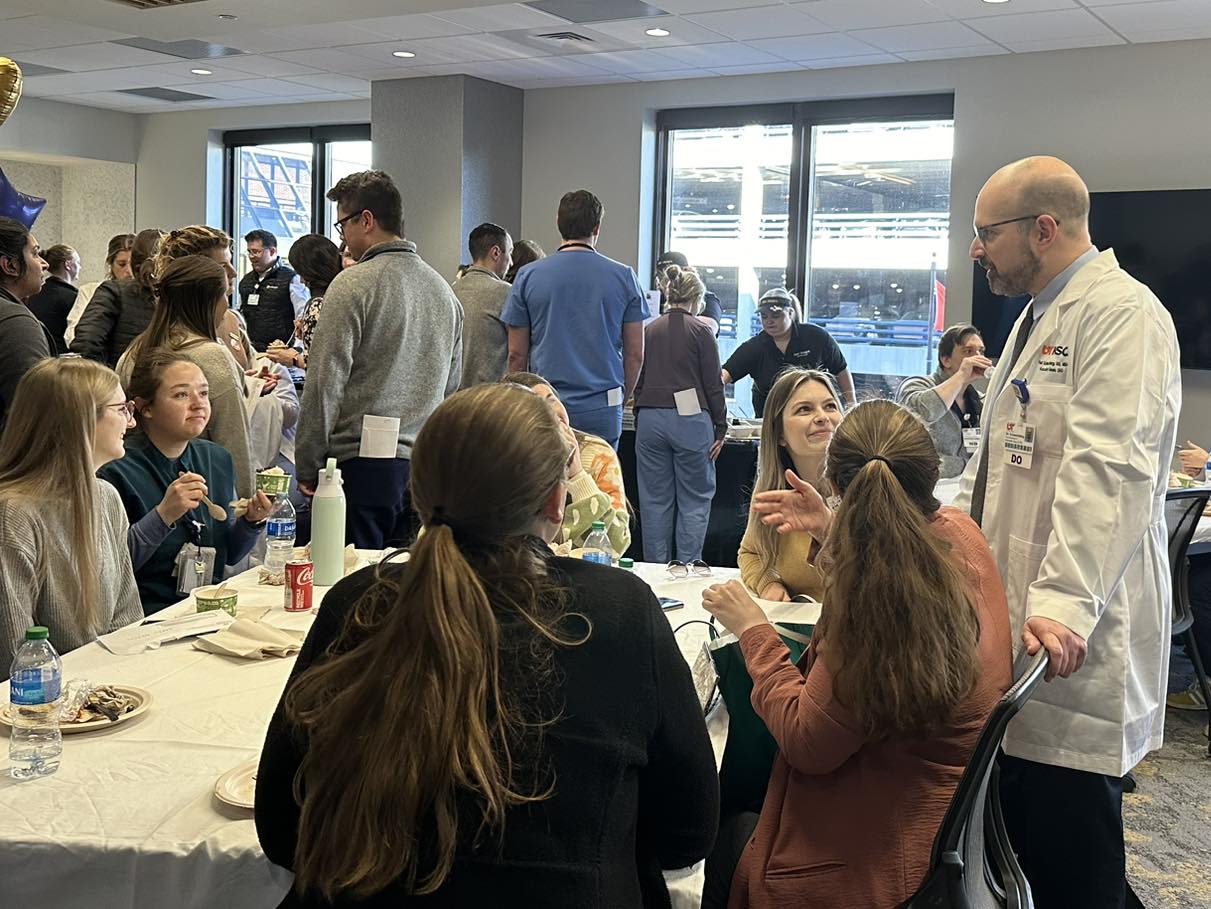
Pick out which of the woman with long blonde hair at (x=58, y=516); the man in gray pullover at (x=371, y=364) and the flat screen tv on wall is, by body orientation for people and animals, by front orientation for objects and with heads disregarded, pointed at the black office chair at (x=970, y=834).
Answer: the flat screen tv on wall

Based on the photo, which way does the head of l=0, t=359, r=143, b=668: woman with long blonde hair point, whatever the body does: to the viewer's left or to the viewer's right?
to the viewer's right

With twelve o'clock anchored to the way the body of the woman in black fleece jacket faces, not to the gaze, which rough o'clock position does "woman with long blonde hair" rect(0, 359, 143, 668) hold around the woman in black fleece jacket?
The woman with long blonde hair is roughly at 11 o'clock from the woman in black fleece jacket.

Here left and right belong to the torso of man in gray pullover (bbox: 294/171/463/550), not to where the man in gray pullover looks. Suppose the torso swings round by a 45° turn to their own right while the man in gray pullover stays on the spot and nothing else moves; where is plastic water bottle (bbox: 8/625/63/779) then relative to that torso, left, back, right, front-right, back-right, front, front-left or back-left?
back

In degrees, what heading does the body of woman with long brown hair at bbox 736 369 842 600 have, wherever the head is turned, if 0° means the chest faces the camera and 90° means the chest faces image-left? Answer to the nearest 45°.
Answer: approximately 315°

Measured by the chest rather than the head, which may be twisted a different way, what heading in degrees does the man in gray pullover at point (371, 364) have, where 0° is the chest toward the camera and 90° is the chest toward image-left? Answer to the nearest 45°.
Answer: approximately 135°

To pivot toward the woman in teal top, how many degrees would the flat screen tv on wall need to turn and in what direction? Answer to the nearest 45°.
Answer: approximately 45° to its right

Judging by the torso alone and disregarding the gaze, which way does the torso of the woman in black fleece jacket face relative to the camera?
away from the camera

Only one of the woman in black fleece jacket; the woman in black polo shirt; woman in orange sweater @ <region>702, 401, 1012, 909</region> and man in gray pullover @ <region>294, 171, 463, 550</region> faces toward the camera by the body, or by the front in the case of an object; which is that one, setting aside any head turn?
the woman in black polo shirt

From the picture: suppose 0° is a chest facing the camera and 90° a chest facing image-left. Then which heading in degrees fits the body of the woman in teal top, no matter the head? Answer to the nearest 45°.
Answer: approximately 315°
